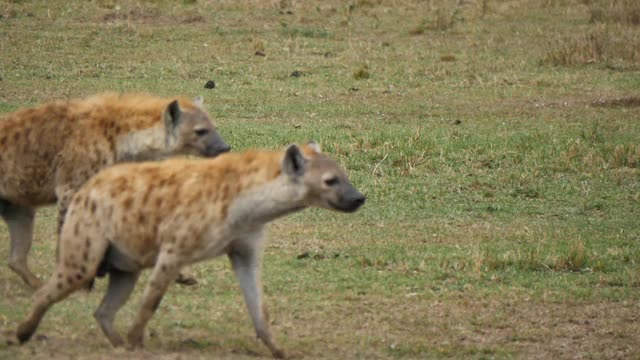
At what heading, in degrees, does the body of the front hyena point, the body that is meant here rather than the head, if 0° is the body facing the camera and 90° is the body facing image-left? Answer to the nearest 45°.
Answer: approximately 270°

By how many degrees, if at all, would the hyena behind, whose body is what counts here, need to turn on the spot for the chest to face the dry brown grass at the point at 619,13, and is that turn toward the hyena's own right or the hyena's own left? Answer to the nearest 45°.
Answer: approximately 45° to the hyena's own left

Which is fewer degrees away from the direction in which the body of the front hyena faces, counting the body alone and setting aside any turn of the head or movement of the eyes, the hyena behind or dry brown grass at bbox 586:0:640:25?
the dry brown grass

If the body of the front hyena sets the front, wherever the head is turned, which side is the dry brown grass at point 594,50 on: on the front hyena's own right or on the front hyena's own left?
on the front hyena's own left

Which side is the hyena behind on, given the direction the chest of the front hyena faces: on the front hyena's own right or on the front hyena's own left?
on the front hyena's own left

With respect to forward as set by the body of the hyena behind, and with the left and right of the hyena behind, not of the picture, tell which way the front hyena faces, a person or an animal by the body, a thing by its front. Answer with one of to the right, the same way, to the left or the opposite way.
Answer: the same way

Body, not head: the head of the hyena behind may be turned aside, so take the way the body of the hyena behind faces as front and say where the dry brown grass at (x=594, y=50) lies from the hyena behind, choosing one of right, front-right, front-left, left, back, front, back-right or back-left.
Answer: front-left

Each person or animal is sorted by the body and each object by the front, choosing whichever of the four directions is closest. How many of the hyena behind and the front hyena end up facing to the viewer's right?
2

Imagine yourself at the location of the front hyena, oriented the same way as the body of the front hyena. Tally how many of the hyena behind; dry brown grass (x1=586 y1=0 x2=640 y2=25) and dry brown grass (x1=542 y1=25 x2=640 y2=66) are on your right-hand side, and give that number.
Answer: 0

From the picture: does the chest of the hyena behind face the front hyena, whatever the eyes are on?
no

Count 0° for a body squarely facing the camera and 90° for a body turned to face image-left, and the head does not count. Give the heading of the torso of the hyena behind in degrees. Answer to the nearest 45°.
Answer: approximately 270°
